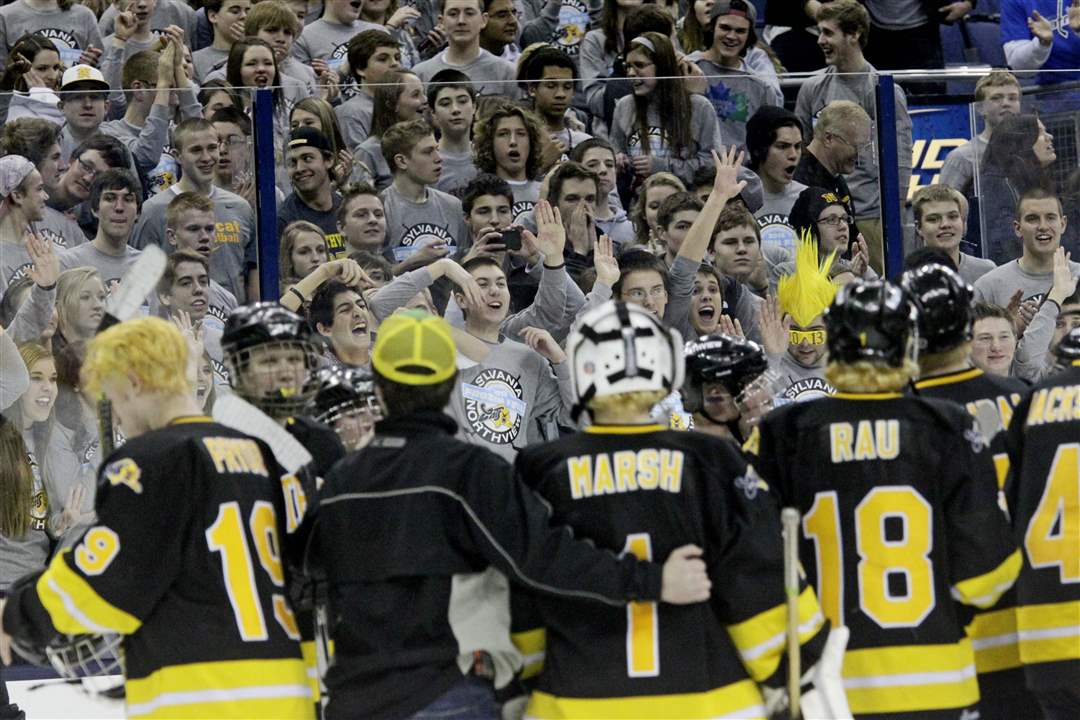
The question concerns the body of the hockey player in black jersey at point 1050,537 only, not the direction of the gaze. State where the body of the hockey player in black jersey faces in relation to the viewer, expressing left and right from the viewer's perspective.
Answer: facing away from the viewer

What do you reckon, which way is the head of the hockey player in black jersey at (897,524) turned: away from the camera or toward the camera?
away from the camera

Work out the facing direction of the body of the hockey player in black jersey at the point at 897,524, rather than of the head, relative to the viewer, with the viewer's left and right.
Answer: facing away from the viewer

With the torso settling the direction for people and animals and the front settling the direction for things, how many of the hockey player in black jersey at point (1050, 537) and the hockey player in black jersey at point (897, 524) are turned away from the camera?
2

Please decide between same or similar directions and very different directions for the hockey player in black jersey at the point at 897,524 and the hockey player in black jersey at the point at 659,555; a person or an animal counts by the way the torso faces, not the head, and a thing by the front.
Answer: same or similar directions

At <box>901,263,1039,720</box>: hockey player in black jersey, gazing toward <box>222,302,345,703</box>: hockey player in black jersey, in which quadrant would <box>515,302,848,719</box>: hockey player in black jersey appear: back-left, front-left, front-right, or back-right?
front-left

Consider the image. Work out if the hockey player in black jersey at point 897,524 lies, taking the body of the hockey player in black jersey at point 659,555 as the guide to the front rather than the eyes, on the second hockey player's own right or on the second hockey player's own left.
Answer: on the second hockey player's own right

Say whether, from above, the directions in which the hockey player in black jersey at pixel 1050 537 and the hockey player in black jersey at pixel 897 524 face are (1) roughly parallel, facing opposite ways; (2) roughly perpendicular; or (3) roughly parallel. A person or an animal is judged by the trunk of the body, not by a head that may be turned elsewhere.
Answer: roughly parallel

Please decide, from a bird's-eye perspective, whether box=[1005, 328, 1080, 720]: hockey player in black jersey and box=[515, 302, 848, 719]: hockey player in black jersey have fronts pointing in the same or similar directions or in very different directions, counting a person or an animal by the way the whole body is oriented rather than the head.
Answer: same or similar directions

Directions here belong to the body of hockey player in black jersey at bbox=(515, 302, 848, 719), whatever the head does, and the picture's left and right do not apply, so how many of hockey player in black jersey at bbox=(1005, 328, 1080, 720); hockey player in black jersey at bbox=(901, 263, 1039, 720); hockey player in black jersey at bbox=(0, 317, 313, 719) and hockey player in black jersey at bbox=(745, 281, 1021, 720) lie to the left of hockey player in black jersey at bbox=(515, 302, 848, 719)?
1

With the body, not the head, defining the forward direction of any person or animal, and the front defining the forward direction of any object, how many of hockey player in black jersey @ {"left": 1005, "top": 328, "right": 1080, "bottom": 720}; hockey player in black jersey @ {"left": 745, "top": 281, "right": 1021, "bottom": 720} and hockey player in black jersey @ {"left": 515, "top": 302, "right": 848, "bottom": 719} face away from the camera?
3

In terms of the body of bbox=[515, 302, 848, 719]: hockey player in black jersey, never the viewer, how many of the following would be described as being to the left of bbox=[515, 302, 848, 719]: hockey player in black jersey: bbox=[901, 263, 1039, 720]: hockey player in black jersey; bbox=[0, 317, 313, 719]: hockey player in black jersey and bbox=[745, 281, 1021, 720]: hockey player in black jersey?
1

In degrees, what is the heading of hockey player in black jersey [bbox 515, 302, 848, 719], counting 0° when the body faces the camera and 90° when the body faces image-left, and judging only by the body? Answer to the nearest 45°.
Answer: approximately 180°

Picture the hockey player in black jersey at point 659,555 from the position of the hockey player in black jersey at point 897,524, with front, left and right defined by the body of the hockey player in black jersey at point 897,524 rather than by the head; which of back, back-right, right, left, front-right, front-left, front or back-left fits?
back-left

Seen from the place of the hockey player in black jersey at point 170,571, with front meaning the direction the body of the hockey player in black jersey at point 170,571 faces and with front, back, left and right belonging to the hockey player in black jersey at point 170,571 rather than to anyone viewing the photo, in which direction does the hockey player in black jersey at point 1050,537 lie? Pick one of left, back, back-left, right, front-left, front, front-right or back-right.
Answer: back-right
